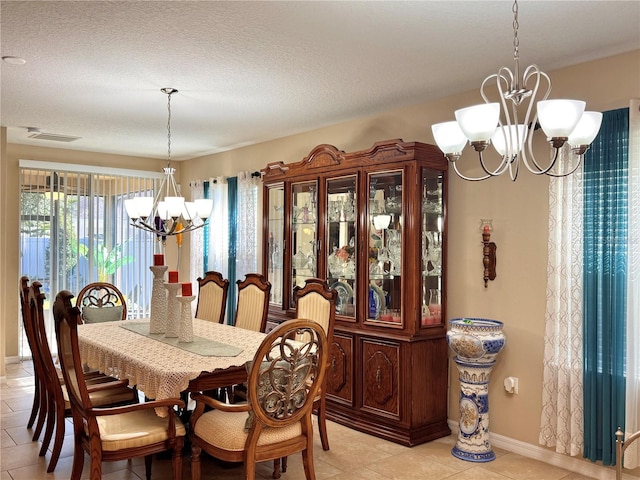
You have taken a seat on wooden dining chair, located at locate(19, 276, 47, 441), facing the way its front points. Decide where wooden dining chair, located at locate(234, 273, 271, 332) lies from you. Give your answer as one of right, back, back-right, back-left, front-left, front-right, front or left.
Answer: front

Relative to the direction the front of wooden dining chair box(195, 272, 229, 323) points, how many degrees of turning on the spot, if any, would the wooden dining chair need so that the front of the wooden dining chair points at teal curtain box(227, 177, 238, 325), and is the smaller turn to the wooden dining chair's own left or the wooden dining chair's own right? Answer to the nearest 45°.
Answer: approximately 135° to the wooden dining chair's own right

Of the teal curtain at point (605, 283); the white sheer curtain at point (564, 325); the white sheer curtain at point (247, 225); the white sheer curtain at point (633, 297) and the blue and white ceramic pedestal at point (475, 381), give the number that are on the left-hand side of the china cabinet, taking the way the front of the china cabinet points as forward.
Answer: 4

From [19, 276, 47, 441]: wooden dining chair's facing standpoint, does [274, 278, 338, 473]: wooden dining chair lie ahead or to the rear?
ahead

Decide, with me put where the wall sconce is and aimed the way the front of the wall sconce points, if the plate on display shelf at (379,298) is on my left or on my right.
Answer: on my right

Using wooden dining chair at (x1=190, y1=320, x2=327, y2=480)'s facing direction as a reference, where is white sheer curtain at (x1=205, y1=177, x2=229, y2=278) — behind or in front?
in front

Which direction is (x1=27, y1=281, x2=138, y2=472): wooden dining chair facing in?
to the viewer's right

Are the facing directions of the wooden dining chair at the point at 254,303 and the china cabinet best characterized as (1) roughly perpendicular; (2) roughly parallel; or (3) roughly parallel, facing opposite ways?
roughly parallel

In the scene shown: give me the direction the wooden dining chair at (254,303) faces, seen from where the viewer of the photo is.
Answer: facing the viewer and to the left of the viewer

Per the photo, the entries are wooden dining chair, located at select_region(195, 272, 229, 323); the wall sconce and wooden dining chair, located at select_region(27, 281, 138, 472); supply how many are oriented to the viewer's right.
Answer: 1

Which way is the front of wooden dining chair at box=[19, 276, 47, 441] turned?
to the viewer's right

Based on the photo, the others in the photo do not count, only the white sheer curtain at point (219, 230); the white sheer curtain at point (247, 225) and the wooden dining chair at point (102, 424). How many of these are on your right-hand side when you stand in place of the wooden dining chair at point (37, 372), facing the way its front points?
1

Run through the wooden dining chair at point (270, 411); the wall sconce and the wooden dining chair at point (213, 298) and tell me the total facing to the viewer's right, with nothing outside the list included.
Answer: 0

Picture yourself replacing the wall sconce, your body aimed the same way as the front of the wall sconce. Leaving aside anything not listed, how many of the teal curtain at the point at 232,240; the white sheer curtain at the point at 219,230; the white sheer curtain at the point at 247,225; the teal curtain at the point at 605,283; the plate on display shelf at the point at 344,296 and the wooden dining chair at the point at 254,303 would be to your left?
1

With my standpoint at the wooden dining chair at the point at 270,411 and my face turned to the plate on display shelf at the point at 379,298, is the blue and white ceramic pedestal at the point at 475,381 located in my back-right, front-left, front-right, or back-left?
front-right

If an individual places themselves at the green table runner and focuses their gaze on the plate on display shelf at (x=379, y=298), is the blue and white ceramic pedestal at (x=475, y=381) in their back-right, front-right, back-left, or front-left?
front-right
